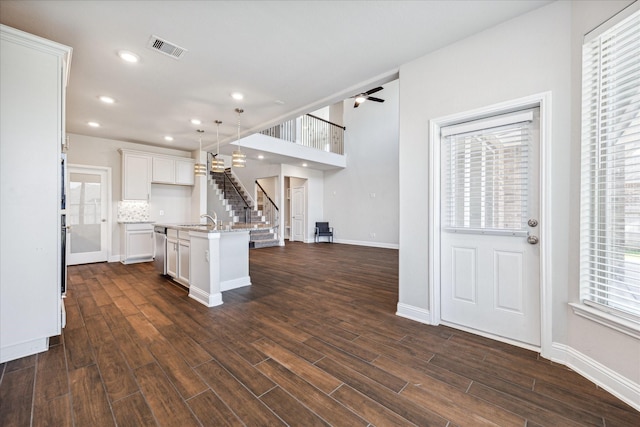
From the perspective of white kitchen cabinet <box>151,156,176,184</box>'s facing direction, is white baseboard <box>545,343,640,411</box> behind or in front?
in front

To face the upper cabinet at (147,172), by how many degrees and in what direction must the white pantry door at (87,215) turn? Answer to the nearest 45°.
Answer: approximately 90° to its left

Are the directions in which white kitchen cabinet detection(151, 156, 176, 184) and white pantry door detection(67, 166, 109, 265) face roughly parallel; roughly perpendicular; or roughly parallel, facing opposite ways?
roughly parallel

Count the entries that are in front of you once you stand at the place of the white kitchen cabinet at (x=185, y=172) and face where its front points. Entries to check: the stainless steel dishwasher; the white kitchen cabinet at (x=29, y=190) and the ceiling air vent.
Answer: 3

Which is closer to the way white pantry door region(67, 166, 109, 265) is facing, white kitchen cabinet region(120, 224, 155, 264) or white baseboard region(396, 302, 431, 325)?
the white baseboard

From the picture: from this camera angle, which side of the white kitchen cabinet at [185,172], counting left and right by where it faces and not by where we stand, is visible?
front

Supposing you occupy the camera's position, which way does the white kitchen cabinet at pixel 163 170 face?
facing the viewer

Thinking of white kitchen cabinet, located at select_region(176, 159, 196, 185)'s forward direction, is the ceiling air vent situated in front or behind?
in front

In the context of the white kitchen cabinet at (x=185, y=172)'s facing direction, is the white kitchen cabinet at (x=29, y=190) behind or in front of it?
in front

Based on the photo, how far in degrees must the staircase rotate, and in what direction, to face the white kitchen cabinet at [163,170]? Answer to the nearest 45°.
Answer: approximately 90° to its right

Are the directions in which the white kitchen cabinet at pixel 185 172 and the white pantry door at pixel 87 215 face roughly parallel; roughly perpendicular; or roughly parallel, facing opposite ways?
roughly parallel

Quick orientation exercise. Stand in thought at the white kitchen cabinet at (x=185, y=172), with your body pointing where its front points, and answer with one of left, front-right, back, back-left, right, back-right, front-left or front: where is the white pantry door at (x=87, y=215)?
right

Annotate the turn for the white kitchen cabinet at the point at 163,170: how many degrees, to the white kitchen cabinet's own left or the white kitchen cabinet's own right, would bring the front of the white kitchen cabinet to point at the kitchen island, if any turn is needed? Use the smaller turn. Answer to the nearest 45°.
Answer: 0° — it already faces it

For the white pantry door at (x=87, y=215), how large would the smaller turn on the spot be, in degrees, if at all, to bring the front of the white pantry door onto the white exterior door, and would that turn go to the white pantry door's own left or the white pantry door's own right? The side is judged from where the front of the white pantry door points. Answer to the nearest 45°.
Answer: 0° — it already faces it

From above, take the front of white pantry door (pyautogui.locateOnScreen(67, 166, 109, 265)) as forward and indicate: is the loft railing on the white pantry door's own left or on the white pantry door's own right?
on the white pantry door's own left

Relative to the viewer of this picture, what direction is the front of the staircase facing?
facing the viewer and to the right of the viewer

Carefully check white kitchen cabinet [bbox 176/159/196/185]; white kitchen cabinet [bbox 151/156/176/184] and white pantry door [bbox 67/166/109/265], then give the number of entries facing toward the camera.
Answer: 3

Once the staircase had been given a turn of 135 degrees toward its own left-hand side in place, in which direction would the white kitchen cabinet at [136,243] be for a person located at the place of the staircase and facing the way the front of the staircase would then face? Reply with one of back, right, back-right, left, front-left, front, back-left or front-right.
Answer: back-left

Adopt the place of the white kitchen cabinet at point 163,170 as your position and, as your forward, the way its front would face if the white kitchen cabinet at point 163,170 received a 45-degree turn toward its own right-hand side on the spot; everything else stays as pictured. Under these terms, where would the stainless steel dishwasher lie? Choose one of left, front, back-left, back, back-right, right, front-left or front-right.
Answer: front-left
